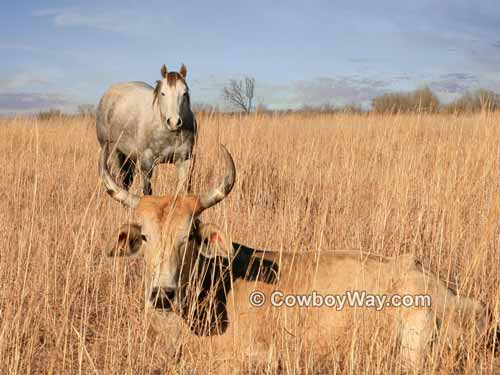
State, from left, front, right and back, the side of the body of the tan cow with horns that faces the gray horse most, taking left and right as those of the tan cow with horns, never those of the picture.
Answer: right

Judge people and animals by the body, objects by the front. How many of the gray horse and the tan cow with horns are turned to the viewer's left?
1

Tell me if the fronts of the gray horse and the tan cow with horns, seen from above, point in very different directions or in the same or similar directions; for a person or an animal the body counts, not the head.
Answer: very different directions

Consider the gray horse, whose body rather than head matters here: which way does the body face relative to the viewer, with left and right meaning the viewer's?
facing the viewer and to the right of the viewer

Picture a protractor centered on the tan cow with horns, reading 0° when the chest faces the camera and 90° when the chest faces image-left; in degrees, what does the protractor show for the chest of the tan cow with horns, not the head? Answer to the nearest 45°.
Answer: approximately 90°

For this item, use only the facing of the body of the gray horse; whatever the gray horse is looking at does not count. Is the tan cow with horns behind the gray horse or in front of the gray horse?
in front
